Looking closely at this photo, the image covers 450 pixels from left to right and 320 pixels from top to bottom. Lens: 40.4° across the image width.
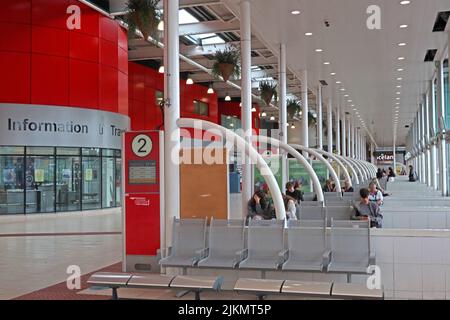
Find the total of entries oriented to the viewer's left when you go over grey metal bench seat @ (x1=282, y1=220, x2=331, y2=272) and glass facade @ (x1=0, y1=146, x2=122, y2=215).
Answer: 0

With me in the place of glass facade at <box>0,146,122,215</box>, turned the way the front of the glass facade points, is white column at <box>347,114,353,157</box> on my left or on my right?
on my left

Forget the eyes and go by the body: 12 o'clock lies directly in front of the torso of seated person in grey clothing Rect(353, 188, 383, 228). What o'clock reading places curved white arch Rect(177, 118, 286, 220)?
The curved white arch is roughly at 2 o'clock from the seated person in grey clothing.

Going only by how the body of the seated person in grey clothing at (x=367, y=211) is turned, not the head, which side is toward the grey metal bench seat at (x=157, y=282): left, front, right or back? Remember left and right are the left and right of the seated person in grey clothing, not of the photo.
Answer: front

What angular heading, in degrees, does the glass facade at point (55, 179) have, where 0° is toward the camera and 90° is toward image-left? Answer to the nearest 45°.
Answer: approximately 315°

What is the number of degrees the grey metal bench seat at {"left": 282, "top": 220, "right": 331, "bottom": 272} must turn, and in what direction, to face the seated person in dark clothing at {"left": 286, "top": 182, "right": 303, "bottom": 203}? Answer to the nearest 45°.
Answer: approximately 180°

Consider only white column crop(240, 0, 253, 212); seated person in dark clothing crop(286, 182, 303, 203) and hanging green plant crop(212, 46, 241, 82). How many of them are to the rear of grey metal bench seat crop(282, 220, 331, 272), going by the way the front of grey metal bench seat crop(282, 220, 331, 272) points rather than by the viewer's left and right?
3

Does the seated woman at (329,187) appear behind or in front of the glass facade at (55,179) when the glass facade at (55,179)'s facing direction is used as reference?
in front

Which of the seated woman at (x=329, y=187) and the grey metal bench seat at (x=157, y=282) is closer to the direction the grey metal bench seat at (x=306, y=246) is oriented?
the grey metal bench seat

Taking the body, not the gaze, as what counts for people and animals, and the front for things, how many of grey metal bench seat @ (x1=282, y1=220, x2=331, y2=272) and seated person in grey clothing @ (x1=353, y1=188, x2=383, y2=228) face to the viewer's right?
0

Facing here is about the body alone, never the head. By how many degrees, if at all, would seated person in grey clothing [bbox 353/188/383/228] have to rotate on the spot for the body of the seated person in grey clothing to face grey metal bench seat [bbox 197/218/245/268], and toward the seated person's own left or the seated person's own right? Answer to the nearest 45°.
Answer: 0° — they already face it

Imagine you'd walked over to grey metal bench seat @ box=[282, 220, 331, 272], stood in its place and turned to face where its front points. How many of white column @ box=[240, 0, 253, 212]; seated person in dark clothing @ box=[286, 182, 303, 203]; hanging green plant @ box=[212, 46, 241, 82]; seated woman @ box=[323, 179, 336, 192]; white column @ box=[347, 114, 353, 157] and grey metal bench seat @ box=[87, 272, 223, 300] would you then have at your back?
5

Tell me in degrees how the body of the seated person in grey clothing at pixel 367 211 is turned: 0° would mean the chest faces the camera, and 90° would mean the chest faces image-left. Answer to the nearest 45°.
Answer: approximately 45°

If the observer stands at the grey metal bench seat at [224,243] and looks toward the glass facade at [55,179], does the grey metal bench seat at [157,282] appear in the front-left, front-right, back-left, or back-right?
back-left

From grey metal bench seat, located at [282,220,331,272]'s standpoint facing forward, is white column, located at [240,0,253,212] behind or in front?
behind

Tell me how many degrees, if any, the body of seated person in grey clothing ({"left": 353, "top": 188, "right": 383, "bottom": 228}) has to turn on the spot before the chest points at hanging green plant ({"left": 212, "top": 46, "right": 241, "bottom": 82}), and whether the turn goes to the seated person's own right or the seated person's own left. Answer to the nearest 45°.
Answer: approximately 90° to the seated person's own right

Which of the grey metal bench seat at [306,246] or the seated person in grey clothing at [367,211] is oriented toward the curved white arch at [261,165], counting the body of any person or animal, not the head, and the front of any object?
the seated person in grey clothing
